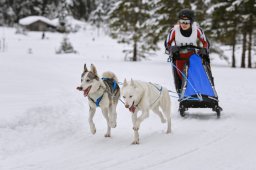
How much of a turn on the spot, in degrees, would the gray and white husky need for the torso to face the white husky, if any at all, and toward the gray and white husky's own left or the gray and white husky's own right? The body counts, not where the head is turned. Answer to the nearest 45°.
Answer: approximately 90° to the gray and white husky's own left

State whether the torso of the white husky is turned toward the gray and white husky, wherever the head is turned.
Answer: no

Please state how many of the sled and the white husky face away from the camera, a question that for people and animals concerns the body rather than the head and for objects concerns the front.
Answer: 0

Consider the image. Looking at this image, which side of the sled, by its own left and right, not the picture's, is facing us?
front

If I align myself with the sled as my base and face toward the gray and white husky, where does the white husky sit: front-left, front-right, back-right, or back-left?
front-left

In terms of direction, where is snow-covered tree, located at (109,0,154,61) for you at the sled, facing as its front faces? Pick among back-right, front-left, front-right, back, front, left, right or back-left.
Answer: back

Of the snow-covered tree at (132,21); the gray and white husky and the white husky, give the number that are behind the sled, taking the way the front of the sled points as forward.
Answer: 1

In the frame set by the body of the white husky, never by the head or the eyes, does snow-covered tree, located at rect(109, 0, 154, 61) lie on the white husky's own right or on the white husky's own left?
on the white husky's own right

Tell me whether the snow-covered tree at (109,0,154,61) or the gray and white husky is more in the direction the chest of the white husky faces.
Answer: the gray and white husky

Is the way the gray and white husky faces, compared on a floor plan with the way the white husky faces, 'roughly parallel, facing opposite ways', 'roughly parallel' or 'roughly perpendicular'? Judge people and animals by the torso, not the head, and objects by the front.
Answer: roughly parallel

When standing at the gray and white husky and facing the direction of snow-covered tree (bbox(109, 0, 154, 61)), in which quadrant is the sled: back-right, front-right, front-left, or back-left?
front-right

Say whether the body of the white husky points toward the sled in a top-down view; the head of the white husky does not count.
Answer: no

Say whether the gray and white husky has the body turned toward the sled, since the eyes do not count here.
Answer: no

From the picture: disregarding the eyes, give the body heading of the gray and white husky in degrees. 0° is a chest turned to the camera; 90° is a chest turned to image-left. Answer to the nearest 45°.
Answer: approximately 45°

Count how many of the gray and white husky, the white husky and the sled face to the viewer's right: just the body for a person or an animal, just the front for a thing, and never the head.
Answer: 0

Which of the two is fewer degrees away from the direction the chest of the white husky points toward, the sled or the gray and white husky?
the gray and white husky

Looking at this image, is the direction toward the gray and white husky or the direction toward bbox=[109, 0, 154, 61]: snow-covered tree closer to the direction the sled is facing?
the gray and white husky
